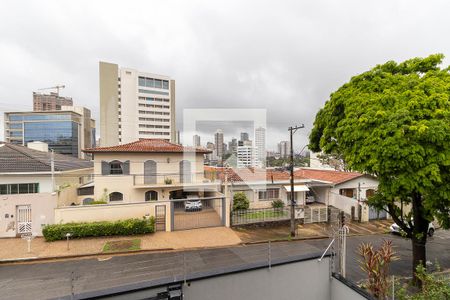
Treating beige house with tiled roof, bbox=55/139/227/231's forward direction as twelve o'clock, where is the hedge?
The hedge is roughly at 1 o'clock from the beige house with tiled roof.

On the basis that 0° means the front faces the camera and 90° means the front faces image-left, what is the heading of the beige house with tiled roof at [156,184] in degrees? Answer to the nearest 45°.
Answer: approximately 0°

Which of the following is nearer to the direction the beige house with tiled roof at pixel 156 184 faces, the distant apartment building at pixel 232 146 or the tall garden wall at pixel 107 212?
the tall garden wall

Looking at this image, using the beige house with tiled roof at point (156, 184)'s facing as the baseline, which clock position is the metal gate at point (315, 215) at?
The metal gate is roughly at 10 o'clock from the beige house with tiled roof.
